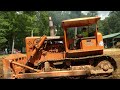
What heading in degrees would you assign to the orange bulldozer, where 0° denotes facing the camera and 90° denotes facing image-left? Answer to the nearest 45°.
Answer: approximately 90°
